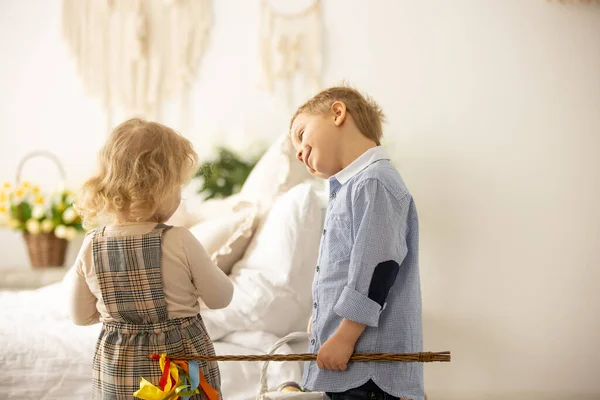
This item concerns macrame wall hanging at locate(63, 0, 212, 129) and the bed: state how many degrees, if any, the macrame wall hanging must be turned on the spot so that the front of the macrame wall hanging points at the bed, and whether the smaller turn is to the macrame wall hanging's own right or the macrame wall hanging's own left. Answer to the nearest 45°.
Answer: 0° — it already faces it

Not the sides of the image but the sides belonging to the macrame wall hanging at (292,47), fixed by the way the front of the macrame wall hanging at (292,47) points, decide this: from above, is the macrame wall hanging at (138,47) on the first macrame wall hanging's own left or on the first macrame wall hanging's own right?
on the first macrame wall hanging's own right

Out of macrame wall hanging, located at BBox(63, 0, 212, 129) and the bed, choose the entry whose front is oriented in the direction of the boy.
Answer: the macrame wall hanging

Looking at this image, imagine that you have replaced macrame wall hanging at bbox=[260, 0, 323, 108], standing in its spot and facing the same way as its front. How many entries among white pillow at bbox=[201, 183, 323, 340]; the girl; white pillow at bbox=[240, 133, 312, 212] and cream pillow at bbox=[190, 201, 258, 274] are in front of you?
4

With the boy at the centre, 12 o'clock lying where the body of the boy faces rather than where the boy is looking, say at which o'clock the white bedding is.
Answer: The white bedding is roughly at 1 o'clock from the boy.

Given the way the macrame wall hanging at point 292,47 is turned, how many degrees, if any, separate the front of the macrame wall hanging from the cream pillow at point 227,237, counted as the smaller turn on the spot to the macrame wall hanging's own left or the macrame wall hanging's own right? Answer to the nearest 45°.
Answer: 0° — it already faces it

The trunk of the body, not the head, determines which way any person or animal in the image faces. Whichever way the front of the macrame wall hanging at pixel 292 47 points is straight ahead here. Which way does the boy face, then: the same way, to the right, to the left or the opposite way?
to the right

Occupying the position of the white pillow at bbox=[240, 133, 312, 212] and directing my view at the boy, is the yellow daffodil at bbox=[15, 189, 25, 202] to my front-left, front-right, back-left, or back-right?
back-right

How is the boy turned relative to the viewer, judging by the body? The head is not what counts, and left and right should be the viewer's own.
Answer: facing to the left of the viewer

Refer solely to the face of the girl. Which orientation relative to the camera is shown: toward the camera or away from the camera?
away from the camera

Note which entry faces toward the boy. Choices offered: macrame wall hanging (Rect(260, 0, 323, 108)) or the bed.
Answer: the macrame wall hanging
